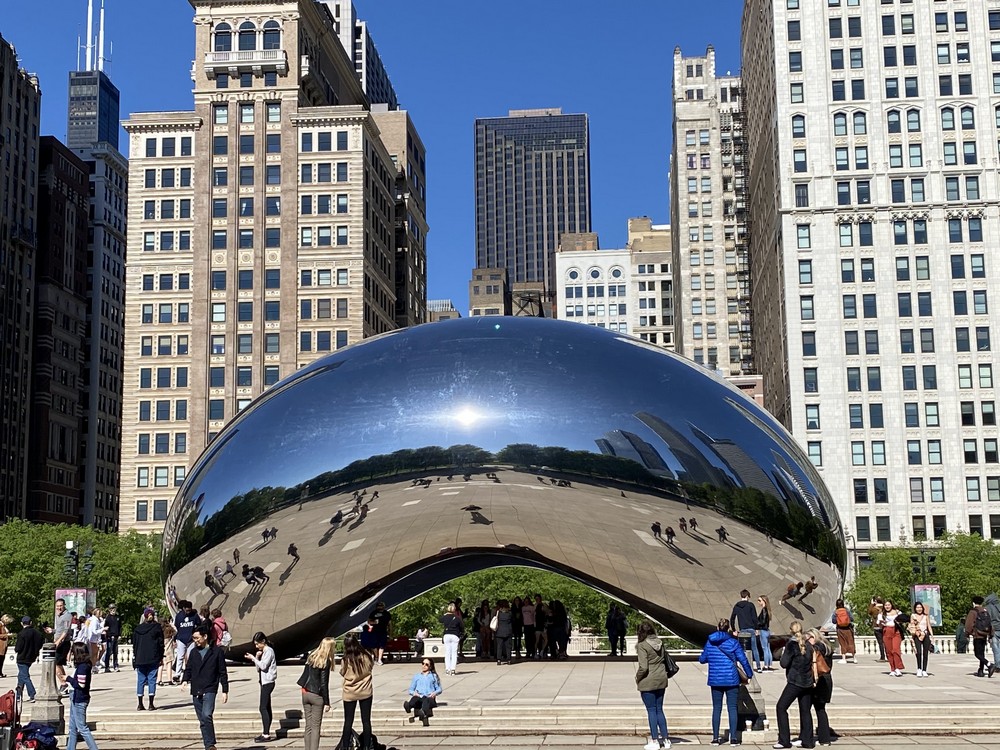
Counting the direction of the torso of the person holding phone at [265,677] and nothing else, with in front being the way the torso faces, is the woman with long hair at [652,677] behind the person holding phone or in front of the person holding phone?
behind

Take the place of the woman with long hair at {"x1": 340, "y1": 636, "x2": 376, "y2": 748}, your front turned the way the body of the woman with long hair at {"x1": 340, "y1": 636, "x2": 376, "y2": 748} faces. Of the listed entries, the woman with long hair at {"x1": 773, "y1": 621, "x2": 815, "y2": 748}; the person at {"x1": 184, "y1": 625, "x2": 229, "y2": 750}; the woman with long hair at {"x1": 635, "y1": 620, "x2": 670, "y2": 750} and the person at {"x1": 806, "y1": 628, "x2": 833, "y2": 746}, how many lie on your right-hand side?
3

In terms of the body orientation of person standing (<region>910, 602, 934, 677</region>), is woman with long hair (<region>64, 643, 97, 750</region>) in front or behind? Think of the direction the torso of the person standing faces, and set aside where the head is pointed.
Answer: in front

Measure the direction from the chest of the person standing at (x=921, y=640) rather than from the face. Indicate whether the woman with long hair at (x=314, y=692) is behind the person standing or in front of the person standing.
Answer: in front

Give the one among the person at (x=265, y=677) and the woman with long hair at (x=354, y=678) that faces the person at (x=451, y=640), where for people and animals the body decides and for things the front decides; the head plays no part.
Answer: the woman with long hair

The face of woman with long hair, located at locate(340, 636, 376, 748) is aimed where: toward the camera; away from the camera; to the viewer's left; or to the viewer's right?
away from the camera

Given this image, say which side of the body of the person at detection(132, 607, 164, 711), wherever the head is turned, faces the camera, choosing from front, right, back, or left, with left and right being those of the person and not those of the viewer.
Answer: back

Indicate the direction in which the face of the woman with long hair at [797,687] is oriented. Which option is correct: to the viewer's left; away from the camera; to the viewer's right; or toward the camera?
away from the camera

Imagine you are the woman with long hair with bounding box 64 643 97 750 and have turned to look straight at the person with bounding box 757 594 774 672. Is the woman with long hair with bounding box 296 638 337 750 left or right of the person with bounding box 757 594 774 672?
right

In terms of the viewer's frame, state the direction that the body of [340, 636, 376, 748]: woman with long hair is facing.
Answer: away from the camera
